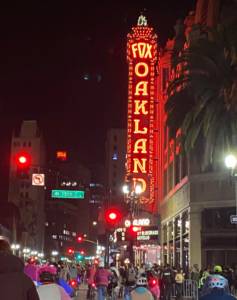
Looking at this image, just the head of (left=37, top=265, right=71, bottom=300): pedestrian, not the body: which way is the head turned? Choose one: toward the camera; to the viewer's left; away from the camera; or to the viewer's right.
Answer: away from the camera

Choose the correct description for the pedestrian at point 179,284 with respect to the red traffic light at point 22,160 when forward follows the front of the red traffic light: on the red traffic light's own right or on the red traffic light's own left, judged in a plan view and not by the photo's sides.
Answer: on the red traffic light's own left

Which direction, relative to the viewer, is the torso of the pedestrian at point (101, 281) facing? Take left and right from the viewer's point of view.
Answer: facing away from the viewer

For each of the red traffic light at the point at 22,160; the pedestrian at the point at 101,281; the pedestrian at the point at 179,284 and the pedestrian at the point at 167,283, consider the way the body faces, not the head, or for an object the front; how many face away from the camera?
3

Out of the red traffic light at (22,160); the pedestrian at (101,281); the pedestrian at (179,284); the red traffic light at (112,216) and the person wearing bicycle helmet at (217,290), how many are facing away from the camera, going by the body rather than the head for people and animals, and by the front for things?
3

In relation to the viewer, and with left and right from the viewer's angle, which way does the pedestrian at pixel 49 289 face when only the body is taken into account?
facing away from the viewer

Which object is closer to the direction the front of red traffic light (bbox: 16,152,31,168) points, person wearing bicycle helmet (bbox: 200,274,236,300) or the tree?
the person wearing bicycle helmet

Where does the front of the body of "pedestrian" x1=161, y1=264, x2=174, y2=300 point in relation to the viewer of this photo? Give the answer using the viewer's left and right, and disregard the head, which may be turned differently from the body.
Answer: facing away from the viewer

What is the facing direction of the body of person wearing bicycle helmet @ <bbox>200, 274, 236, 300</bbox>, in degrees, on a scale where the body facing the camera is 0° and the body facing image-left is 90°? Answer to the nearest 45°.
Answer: approximately 180°

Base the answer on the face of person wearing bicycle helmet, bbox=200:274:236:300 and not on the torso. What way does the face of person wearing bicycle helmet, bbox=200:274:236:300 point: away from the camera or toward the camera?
away from the camera

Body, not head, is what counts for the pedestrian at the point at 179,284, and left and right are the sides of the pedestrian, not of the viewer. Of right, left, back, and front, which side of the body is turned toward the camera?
back

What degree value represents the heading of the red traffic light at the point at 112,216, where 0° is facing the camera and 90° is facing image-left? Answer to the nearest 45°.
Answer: approximately 0°

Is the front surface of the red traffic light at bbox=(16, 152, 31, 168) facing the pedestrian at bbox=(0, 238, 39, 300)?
yes
